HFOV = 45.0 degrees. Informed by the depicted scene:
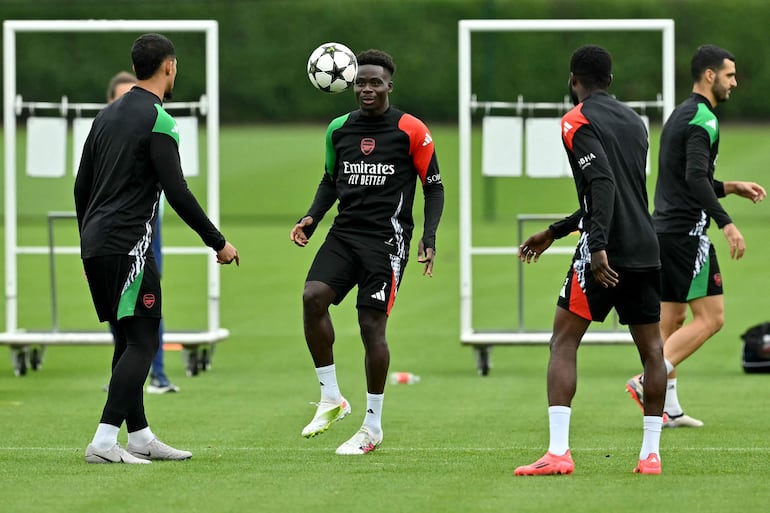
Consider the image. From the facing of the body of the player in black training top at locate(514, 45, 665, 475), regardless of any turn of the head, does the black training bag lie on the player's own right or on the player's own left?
on the player's own right

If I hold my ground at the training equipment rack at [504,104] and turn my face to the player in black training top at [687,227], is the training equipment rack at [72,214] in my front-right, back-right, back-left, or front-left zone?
back-right

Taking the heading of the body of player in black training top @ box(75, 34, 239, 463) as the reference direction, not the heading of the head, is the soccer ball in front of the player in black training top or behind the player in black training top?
in front

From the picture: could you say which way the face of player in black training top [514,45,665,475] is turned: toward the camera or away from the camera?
away from the camera

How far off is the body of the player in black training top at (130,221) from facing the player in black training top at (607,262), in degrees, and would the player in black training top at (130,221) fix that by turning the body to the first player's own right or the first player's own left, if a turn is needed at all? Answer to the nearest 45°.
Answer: approximately 45° to the first player's own right

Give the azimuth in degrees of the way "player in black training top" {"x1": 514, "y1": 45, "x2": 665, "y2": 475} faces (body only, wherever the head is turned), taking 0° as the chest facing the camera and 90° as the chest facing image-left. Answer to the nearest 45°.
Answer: approximately 135°

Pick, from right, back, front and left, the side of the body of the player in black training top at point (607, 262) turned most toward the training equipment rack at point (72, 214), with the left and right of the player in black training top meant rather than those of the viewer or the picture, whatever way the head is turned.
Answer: front
